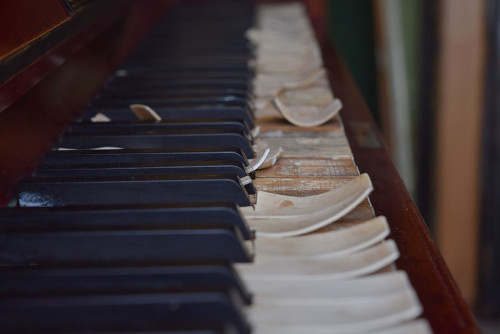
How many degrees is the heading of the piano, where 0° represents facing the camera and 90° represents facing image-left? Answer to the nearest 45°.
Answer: approximately 270°
